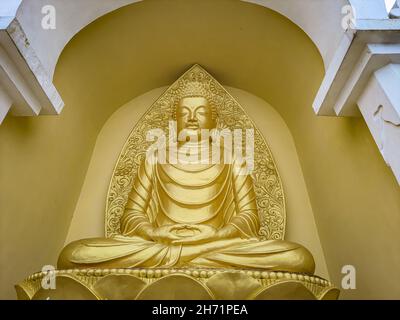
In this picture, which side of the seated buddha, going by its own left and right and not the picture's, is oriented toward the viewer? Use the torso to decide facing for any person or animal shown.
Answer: front
